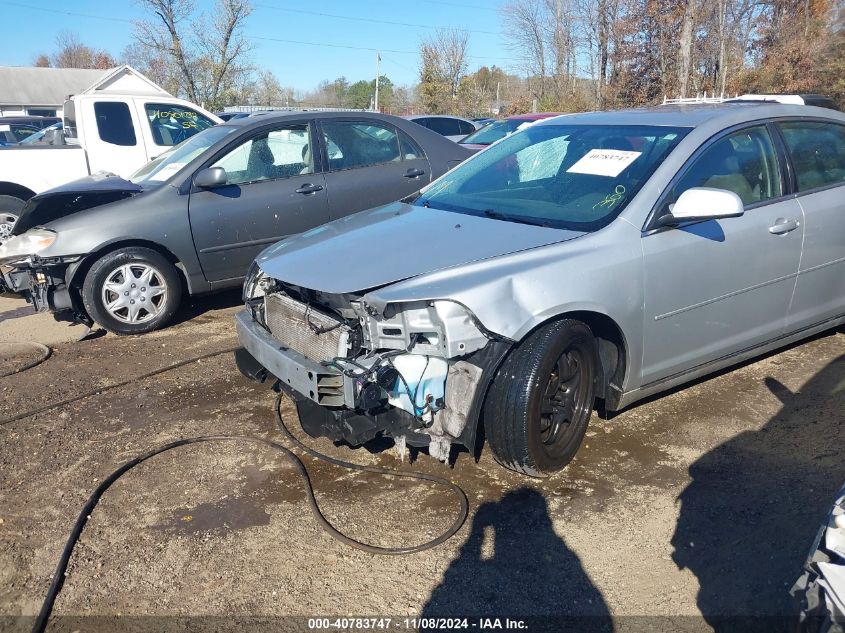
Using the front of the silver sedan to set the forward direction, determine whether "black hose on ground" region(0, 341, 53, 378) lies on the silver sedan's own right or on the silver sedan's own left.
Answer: on the silver sedan's own right

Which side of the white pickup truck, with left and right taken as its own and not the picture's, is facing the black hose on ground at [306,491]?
right

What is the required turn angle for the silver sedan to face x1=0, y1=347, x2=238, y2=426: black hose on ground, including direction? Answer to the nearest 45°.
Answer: approximately 45° to its right

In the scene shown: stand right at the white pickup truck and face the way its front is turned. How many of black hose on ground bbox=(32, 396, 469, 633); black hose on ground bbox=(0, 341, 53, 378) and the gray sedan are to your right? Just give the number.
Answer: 3

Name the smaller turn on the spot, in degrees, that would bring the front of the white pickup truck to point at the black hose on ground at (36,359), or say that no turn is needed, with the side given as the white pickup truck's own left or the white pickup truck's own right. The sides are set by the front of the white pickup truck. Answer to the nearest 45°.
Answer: approximately 90° to the white pickup truck's own right

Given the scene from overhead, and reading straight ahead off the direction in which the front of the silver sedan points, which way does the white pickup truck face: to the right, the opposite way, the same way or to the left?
the opposite way

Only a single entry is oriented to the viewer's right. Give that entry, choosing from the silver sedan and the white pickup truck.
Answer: the white pickup truck

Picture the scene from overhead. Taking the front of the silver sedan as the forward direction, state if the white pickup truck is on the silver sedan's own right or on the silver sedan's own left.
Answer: on the silver sedan's own right

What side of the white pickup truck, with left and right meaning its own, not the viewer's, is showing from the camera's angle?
right

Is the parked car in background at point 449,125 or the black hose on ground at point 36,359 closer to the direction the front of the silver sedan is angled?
the black hose on ground

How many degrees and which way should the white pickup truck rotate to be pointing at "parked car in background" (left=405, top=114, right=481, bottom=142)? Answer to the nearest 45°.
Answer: approximately 45° to its left

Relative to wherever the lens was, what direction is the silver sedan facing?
facing the viewer and to the left of the viewer

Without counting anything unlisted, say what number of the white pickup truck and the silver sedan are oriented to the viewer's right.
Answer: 1
